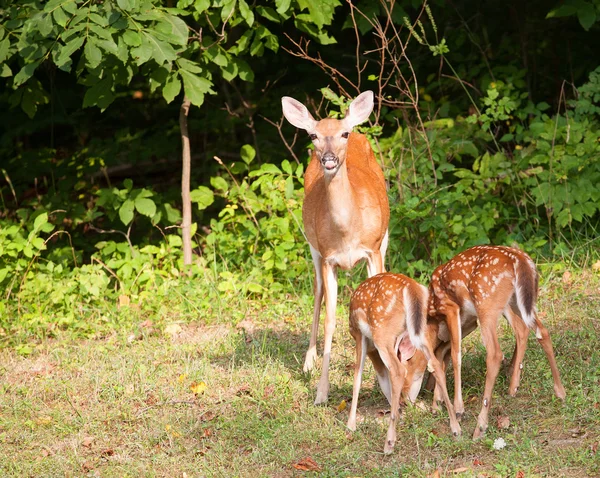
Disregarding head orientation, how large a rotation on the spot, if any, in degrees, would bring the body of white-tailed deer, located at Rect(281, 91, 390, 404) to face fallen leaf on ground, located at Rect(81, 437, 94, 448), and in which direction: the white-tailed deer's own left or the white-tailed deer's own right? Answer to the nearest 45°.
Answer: approximately 45° to the white-tailed deer's own right

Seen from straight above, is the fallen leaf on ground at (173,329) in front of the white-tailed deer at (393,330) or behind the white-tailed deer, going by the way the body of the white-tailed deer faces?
in front

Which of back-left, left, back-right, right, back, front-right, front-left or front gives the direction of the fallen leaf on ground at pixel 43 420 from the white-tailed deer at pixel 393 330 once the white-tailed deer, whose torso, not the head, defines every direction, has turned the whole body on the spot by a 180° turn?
back-right

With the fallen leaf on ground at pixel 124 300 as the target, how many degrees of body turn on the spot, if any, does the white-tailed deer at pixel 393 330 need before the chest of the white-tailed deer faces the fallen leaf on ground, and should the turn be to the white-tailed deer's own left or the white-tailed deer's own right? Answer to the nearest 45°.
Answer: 0° — it already faces it

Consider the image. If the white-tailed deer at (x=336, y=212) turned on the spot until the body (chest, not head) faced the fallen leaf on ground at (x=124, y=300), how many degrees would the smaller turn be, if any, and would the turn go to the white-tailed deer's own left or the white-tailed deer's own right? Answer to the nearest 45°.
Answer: approximately 135° to the white-tailed deer's own right

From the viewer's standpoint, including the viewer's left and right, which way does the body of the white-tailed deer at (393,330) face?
facing away from the viewer and to the left of the viewer

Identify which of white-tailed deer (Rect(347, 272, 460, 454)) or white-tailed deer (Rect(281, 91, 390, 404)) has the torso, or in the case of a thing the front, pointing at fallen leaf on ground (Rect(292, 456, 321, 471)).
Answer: white-tailed deer (Rect(281, 91, 390, 404))

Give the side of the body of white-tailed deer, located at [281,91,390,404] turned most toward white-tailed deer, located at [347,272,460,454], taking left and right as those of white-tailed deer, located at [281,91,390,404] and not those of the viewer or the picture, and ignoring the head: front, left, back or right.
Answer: front

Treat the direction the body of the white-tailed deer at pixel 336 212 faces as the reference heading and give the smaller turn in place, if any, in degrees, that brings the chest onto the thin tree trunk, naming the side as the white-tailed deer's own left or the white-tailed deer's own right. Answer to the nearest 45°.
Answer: approximately 135° to the white-tailed deer's own right

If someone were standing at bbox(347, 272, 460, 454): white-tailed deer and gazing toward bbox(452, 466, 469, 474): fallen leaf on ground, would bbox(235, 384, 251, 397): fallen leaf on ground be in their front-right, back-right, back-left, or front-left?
back-right

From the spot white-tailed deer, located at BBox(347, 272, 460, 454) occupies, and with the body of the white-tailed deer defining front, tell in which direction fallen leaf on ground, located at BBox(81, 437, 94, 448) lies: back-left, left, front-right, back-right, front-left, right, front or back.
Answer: front-left

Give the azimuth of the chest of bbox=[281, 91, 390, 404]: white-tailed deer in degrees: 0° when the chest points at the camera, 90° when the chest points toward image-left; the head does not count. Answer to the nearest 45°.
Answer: approximately 0°

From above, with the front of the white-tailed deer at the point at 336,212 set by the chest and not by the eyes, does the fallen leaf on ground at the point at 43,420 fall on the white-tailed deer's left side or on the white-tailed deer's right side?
on the white-tailed deer's right side

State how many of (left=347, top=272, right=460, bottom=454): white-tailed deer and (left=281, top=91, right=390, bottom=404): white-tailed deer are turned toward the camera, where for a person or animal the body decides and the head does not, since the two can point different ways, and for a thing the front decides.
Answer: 1
